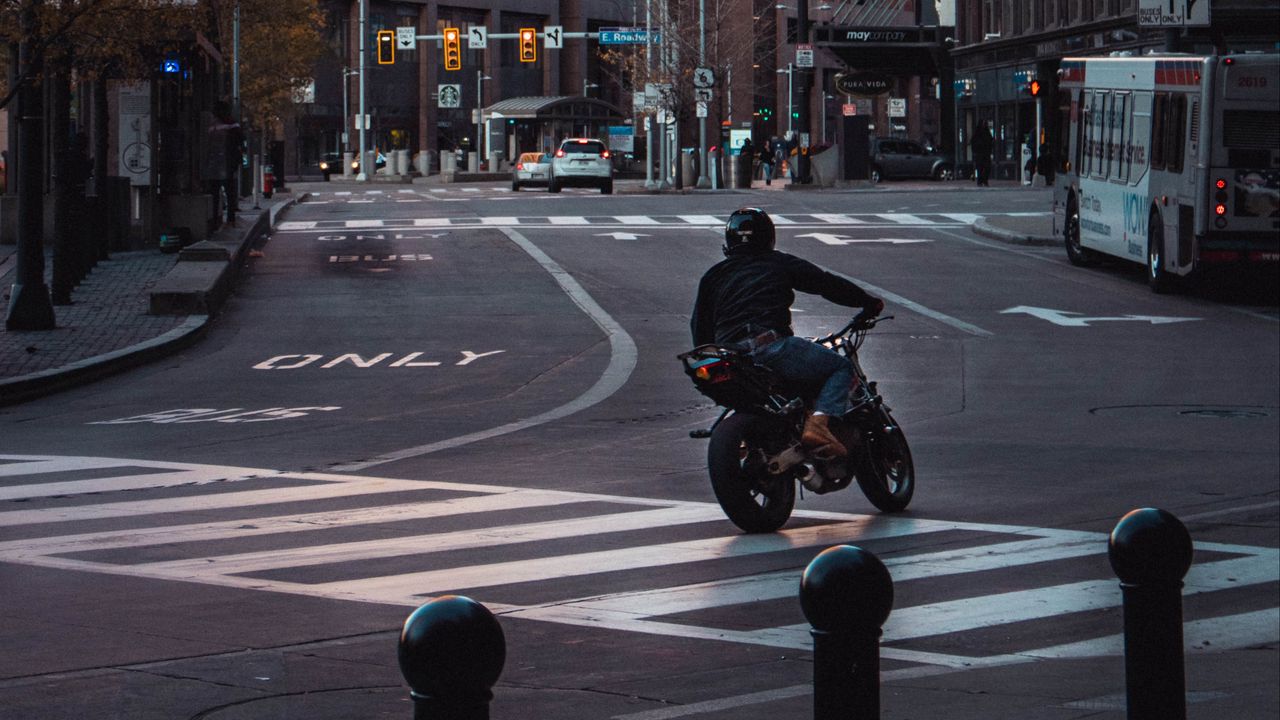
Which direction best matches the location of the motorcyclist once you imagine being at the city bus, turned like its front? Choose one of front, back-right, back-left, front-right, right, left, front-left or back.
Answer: back-left

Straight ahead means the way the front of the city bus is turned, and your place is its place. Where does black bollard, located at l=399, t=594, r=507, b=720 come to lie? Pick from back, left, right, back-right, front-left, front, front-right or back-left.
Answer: back-left

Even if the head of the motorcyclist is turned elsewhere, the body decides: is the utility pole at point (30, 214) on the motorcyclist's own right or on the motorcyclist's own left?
on the motorcyclist's own left

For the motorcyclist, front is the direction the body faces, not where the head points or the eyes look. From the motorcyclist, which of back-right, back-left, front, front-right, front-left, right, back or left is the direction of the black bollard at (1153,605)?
back-right

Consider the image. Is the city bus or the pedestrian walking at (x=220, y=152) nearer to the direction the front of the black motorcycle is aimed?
the city bus

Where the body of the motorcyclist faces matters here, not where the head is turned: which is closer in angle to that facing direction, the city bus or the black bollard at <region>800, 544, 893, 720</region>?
the city bus

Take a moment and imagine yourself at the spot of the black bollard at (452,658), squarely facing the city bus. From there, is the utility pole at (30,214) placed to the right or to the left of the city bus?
left

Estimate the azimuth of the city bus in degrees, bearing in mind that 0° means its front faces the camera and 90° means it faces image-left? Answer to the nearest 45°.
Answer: approximately 135°
